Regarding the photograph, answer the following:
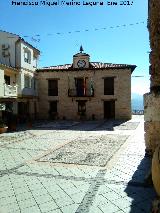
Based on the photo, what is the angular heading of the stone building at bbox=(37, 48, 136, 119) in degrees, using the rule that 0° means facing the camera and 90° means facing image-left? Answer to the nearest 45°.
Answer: approximately 0°

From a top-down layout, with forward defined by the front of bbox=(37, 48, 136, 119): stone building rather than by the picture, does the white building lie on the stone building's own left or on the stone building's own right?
on the stone building's own right

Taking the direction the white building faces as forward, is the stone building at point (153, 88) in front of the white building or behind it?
in front

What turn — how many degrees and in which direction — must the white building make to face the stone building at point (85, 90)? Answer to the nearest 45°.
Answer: approximately 45° to its left

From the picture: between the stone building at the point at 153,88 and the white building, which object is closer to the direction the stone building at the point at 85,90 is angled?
the stone building

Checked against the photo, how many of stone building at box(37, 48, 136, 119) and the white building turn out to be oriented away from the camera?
0

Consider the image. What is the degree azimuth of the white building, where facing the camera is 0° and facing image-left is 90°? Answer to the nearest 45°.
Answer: approximately 315°

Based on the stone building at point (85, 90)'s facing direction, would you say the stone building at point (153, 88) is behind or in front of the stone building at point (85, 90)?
in front
